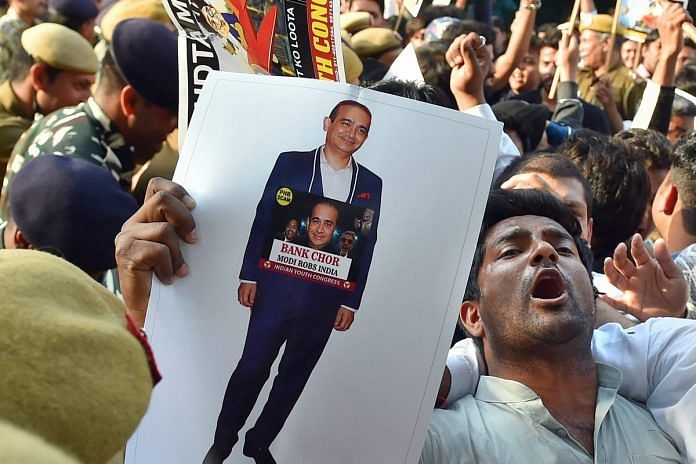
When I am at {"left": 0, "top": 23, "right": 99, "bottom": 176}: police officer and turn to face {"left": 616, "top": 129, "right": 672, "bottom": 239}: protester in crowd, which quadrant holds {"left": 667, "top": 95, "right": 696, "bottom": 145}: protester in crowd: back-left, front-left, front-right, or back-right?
front-left

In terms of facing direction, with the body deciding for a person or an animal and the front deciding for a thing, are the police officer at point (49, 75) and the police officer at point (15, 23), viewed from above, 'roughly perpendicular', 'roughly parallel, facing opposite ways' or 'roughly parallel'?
roughly parallel

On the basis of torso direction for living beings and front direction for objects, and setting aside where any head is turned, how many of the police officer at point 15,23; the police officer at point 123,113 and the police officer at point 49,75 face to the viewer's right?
3

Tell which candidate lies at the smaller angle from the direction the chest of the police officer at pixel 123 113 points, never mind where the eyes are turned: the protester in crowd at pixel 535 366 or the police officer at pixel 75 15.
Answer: the protester in crowd

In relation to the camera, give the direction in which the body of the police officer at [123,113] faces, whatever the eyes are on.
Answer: to the viewer's right

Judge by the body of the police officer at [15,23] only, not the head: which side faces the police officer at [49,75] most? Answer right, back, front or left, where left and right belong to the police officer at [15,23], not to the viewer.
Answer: right

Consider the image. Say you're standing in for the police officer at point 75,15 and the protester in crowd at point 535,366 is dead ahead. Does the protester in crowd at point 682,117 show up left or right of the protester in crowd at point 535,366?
left

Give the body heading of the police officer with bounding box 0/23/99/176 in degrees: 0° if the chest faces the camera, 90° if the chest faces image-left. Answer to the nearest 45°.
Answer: approximately 270°
